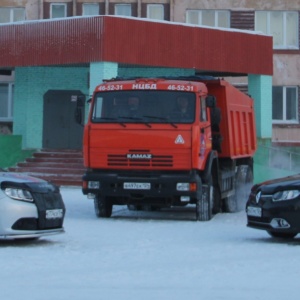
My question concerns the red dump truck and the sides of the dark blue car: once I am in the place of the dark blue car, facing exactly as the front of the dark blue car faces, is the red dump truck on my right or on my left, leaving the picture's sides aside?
on my right

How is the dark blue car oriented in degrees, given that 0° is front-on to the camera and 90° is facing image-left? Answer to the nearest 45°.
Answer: approximately 45°

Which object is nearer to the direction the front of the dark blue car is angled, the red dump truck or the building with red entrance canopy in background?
the red dump truck

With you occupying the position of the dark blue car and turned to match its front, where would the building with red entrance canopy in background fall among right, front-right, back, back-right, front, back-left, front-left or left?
back-right

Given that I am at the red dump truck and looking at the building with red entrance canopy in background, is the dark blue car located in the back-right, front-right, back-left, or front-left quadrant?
back-right

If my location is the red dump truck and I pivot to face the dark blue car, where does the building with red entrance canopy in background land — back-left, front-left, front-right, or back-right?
back-left
